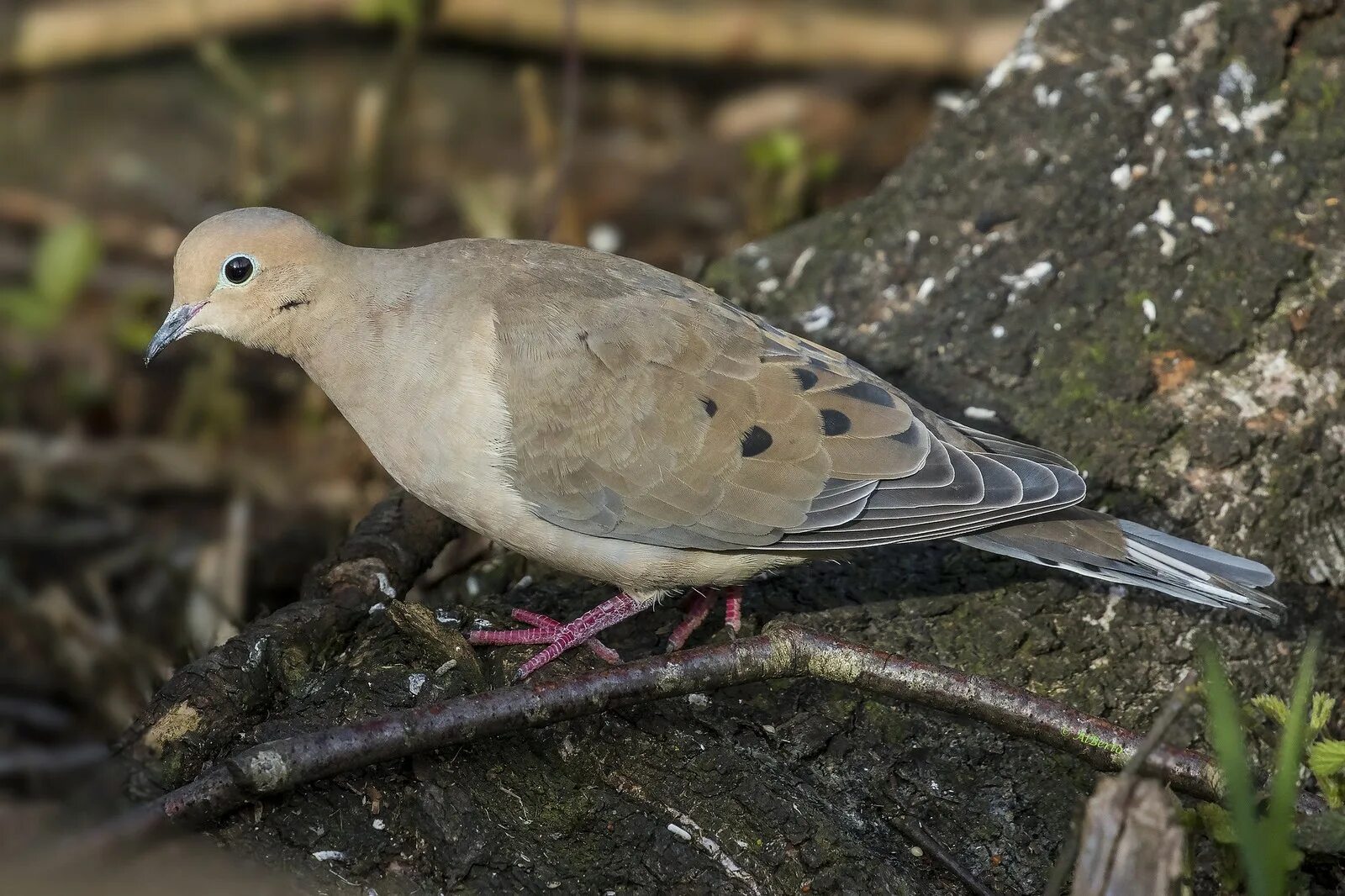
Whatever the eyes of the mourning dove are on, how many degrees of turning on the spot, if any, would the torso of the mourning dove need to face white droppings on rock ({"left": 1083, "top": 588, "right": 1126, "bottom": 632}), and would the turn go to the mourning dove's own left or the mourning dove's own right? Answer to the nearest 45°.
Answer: approximately 180°

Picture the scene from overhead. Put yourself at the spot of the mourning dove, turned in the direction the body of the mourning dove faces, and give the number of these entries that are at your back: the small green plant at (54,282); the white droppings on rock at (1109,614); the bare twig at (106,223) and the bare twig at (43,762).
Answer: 1

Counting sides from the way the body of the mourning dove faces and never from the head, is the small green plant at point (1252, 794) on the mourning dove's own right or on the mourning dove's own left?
on the mourning dove's own left

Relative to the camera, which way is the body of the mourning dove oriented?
to the viewer's left

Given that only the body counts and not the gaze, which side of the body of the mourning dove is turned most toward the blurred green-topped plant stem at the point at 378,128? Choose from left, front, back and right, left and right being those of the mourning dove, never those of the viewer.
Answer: right

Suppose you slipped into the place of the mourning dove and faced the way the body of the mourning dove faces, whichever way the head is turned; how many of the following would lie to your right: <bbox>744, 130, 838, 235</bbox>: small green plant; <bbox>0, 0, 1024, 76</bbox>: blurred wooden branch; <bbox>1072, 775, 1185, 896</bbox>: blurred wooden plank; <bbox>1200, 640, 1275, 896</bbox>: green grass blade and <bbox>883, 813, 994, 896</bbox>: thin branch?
2

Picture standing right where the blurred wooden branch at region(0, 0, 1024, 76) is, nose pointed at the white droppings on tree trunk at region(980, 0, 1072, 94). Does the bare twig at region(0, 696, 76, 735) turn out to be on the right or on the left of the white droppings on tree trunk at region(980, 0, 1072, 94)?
right

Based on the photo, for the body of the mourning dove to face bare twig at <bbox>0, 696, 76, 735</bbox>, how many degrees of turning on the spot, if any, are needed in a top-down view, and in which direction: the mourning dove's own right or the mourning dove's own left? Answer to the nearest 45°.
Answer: approximately 45° to the mourning dove's own right

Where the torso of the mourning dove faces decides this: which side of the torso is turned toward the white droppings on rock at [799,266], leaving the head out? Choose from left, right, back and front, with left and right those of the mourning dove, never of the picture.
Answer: right
